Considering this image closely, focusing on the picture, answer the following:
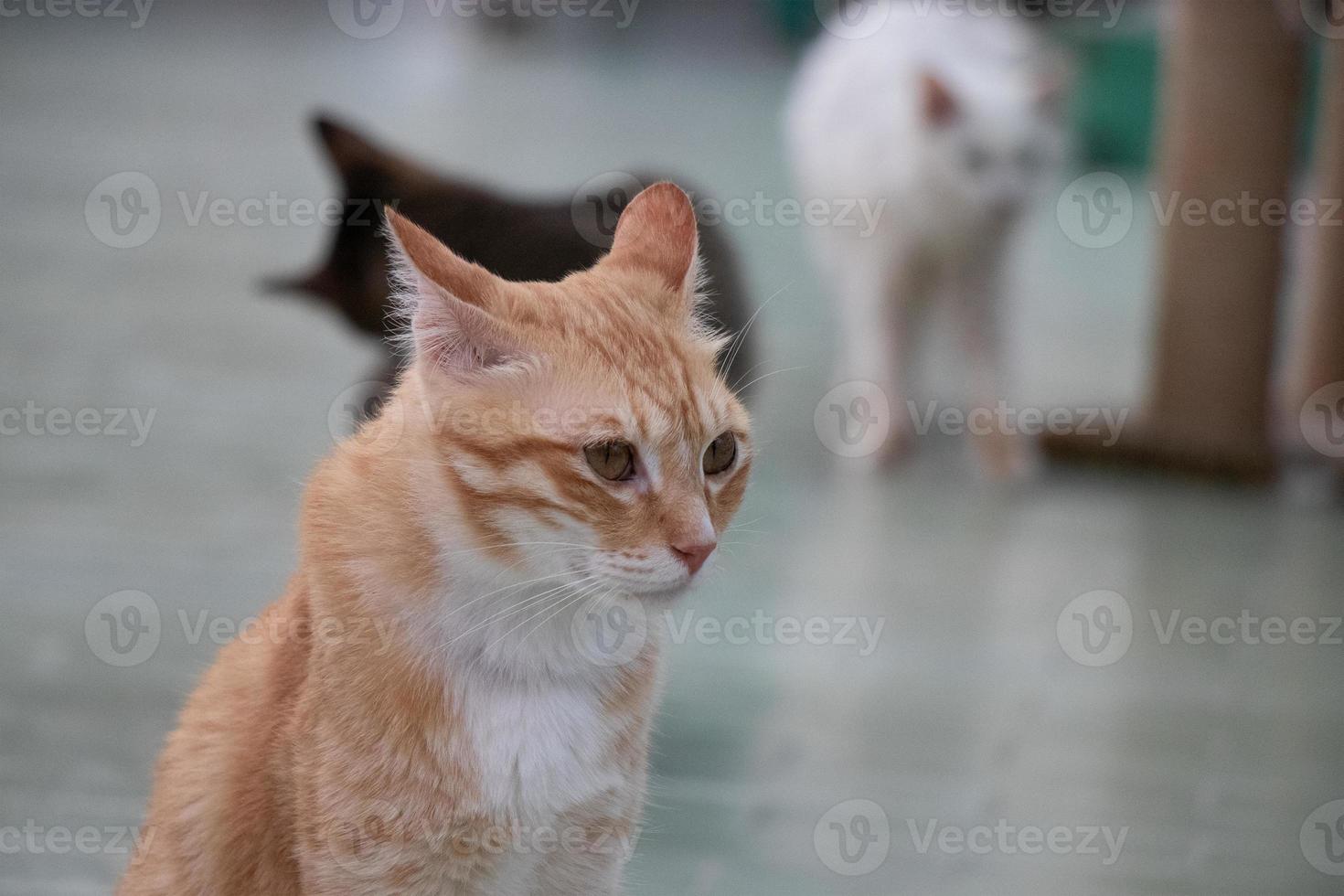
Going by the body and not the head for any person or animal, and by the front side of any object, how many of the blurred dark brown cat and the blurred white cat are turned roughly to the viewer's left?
1

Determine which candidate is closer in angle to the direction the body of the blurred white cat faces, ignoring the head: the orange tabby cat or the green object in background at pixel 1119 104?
the orange tabby cat

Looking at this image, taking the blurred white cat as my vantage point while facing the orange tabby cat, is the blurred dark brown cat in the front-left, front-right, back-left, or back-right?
front-right

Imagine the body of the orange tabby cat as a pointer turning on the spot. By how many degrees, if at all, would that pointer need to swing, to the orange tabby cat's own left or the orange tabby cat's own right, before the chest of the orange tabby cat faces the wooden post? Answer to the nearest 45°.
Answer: approximately 90° to the orange tabby cat's own left

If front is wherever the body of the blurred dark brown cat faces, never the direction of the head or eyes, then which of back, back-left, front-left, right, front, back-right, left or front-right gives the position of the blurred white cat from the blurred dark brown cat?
back-right

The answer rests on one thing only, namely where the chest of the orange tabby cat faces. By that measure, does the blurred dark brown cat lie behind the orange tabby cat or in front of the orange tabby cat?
behind

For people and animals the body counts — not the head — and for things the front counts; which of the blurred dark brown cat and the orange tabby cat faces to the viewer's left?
the blurred dark brown cat

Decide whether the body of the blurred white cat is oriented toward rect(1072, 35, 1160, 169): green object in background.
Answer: no

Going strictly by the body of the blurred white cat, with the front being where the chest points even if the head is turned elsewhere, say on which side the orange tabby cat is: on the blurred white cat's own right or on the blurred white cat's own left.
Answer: on the blurred white cat's own right

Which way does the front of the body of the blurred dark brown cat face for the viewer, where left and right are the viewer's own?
facing to the left of the viewer

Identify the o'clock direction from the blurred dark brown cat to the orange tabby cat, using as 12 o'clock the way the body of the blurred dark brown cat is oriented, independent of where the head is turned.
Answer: The orange tabby cat is roughly at 9 o'clock from the blurred dark brown cat.

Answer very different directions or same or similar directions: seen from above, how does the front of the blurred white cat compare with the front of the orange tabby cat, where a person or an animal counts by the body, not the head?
same or similar directions

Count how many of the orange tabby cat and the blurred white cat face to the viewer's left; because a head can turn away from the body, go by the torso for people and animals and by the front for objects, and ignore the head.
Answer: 0

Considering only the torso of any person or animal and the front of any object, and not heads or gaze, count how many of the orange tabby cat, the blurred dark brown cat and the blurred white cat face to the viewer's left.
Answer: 1

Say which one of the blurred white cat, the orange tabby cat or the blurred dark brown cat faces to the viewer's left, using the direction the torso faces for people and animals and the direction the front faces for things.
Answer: the blurred dark brown cat

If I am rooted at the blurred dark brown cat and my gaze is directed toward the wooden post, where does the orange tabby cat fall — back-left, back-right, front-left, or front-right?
back-right

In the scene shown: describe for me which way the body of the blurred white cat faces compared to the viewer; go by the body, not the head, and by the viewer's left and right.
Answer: facing the viewer and to the right of the viewer
